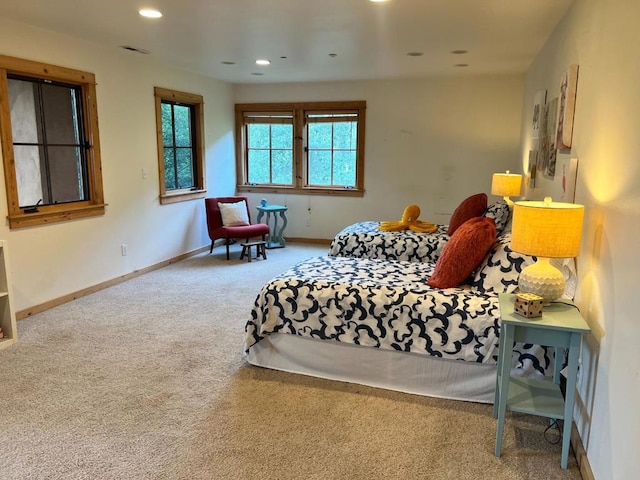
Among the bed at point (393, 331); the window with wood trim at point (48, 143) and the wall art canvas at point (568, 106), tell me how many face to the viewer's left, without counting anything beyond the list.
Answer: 2

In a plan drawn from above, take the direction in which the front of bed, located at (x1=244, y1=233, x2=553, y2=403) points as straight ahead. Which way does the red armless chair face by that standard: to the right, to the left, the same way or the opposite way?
the opposite way

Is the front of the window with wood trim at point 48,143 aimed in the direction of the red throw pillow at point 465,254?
yes

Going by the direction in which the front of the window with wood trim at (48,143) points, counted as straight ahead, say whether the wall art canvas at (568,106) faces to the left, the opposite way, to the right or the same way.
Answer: the opposite way

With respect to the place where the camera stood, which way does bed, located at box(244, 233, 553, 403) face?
facing to the left of the viewer

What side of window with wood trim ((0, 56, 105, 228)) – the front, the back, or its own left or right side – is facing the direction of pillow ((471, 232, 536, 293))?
front

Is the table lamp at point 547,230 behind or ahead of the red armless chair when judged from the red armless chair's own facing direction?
ahead

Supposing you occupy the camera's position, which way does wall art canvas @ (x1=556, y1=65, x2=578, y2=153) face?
facing to the left of the viewer

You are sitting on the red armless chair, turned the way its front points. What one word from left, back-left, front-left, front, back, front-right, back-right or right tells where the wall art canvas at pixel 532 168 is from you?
front

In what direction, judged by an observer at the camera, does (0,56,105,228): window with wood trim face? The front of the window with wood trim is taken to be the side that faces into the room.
facing the viewer and to the right of the viewer

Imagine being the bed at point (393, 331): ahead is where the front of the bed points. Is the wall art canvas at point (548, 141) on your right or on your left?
on your right

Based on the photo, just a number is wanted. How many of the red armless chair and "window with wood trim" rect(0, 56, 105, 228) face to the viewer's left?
0

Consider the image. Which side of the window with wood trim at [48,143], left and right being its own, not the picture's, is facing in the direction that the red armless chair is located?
left

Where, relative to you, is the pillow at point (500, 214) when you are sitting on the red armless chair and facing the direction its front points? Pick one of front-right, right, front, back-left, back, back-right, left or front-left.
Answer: front

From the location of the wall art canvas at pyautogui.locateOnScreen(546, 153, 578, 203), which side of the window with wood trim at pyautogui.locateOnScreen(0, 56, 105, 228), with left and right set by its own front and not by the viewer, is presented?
front
